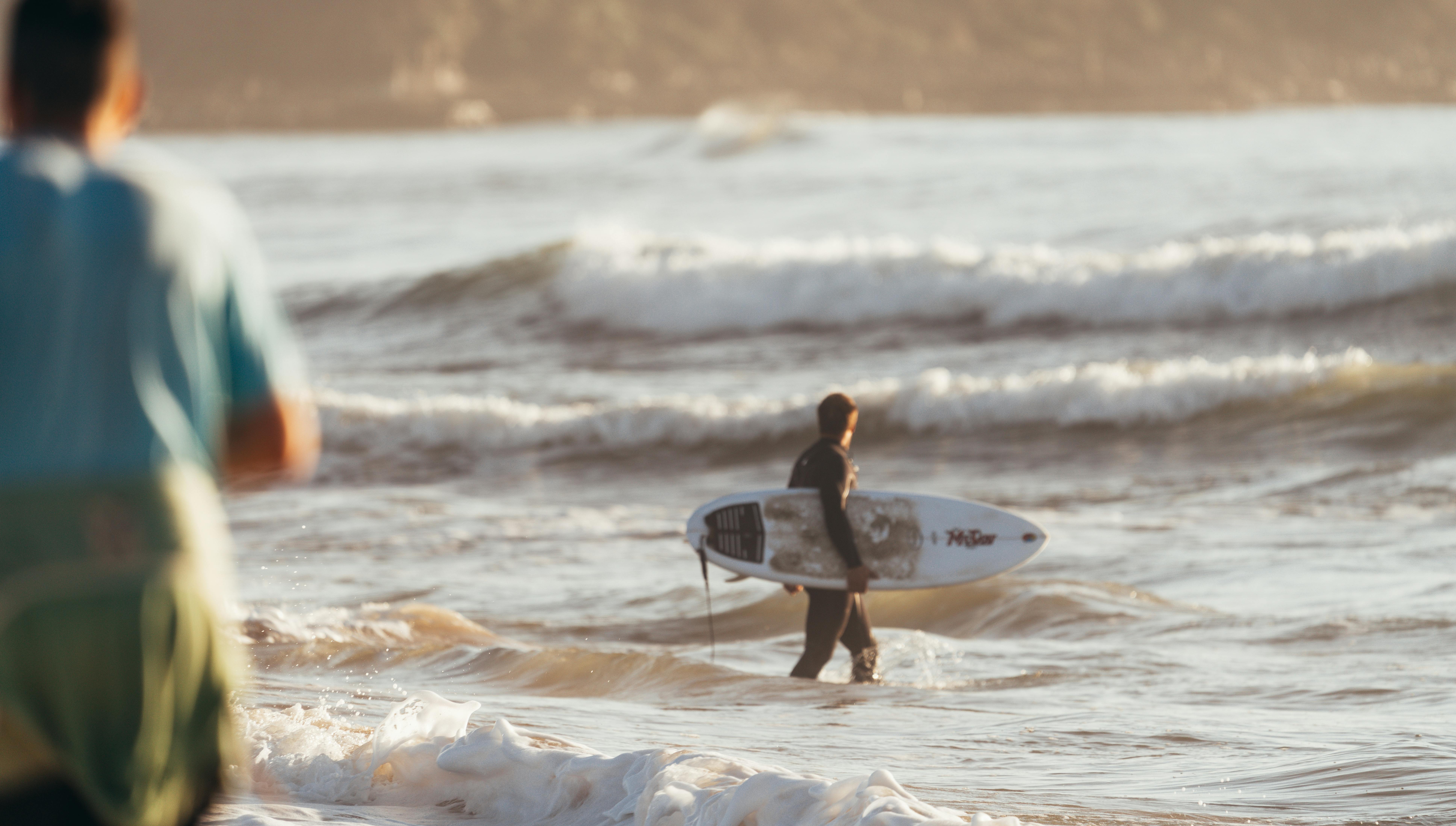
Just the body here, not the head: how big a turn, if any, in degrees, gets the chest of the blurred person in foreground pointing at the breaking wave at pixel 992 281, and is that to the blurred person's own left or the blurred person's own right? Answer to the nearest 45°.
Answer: approximately 45° to the blurred person's own right

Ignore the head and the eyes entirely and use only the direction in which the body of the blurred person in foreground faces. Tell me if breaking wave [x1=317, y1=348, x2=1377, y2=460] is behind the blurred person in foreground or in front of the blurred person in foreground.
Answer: in front

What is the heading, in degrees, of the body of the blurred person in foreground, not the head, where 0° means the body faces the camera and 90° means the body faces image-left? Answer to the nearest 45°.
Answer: approximately 180°

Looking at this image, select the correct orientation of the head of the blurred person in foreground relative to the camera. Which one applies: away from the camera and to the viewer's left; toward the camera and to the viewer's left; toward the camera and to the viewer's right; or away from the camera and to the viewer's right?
away from the camera and to the viewer's right

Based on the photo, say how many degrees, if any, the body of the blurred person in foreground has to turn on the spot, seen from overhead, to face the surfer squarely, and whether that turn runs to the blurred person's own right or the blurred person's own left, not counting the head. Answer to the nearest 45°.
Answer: approximately 45° to the blurred person's own right
